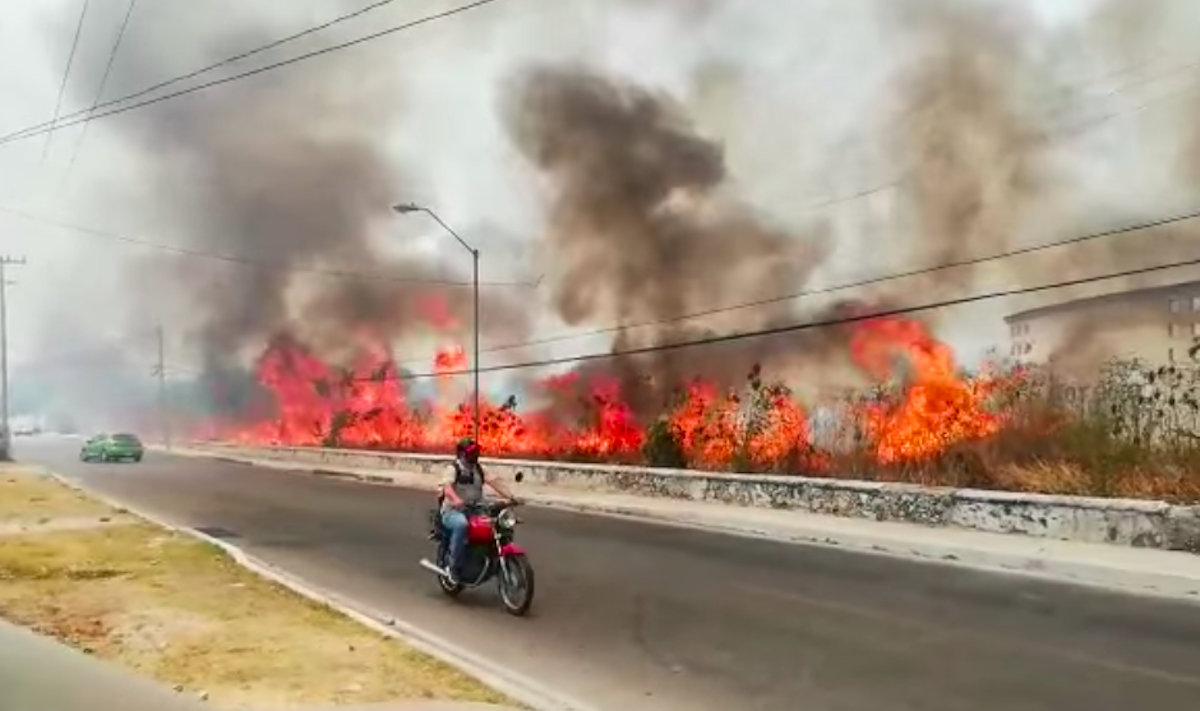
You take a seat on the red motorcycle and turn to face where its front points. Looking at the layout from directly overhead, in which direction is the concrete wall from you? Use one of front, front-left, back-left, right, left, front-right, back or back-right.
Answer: left

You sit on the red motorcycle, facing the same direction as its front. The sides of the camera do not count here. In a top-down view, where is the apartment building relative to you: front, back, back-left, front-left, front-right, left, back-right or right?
left

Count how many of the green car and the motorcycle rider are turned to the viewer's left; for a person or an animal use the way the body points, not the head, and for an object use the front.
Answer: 0

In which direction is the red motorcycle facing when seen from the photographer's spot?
facing the viewer and to the right of the viewer

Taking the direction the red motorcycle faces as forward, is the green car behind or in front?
behind
